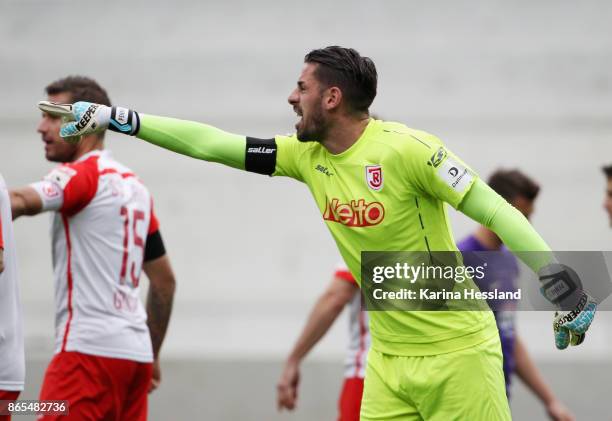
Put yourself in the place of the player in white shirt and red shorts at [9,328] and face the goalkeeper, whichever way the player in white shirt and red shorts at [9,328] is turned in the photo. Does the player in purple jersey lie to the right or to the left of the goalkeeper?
left

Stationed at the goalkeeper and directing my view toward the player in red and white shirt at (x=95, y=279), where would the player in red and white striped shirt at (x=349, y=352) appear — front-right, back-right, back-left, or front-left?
front-right

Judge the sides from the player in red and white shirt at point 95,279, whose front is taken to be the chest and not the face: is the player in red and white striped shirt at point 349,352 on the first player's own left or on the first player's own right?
on the first player's own right

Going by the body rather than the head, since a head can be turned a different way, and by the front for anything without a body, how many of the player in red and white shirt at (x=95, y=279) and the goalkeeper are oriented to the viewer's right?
0

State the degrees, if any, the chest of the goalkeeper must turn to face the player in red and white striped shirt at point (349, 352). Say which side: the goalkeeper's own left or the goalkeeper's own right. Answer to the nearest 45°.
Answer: approximately 135° to the goalkeeper's own right

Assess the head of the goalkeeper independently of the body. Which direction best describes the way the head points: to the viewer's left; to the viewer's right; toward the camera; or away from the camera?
to the viewer's left

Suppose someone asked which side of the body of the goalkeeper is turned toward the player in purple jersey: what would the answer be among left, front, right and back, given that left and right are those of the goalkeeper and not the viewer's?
back

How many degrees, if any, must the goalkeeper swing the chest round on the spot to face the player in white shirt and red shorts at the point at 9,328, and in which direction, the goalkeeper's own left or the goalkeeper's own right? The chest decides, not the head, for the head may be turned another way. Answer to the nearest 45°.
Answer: approximately 45° to the goalkeeper's own right

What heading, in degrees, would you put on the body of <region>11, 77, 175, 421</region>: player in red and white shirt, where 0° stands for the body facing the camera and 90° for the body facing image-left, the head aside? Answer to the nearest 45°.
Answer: approximately 135°

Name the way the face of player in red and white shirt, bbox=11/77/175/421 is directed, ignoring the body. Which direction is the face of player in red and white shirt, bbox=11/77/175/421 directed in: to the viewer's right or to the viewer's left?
to the viewer's left

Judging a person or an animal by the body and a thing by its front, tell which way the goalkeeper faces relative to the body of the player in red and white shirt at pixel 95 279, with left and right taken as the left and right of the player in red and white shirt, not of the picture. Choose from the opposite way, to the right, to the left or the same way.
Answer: to the left

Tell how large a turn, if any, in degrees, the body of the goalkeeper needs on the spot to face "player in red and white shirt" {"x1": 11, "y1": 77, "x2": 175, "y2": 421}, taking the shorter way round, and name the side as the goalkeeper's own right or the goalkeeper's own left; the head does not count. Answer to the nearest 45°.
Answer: approximately 90° to the goalkeeper's own right

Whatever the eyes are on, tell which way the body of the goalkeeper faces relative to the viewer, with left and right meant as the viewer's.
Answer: facing the viewer and to the left of the viewer

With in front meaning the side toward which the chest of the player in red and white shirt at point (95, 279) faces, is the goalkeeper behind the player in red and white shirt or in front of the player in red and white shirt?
behind
